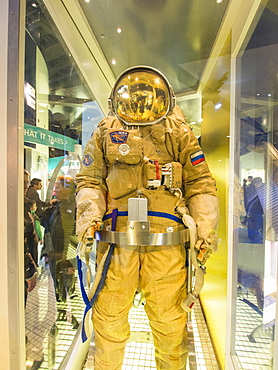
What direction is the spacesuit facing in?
toward the camera
